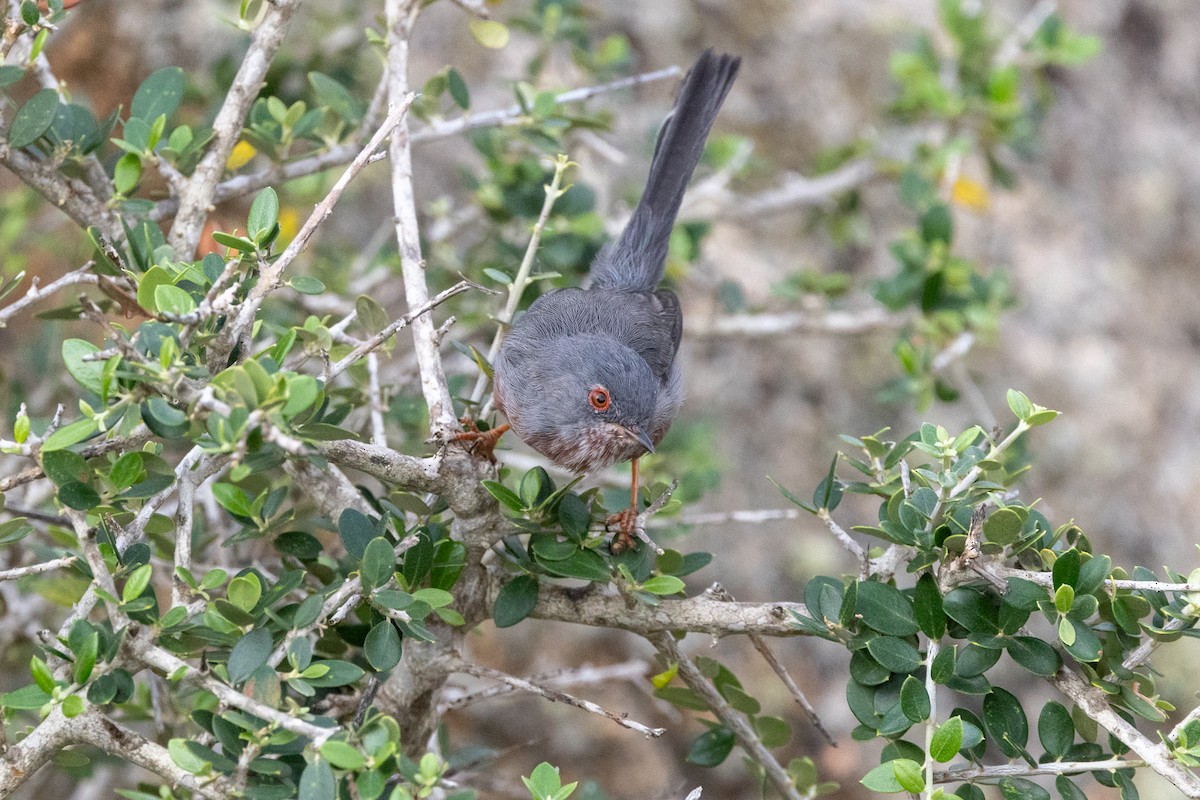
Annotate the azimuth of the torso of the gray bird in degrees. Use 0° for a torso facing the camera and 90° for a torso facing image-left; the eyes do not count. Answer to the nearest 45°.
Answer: approximately 0°
